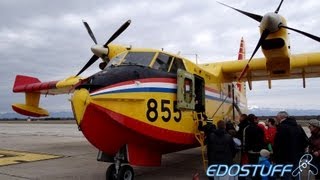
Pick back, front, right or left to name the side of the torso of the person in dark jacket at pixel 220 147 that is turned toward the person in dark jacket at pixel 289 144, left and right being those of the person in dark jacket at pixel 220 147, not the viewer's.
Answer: right

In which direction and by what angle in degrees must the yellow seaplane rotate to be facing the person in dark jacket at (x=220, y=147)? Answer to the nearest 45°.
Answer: approximately 90° to its left

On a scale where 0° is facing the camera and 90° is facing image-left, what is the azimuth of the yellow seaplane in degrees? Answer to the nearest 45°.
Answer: approximately 45°

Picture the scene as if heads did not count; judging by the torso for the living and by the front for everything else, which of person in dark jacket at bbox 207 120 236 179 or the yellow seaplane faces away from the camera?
the person in dark jacket

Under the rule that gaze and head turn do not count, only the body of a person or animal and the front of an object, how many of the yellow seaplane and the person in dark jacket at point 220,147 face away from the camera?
1

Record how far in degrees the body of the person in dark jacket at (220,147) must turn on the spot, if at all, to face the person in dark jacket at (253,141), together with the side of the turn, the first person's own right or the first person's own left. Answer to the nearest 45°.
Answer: approximately 45° to the first person's own right

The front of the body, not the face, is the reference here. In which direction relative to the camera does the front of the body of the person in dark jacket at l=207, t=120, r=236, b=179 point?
away from the camera
